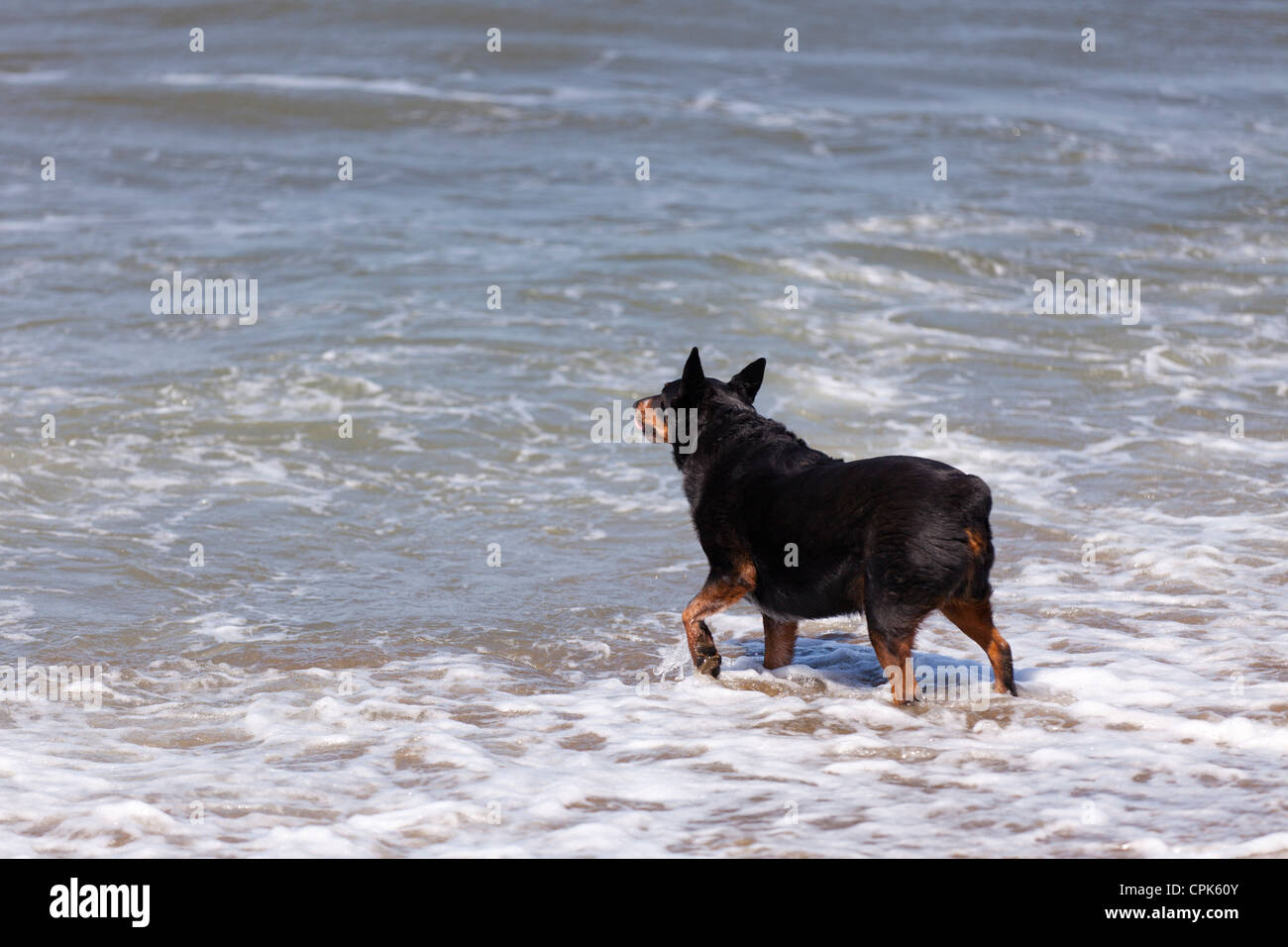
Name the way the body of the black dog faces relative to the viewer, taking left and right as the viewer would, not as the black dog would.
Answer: facing away from the viewer and to the left of the viewer
